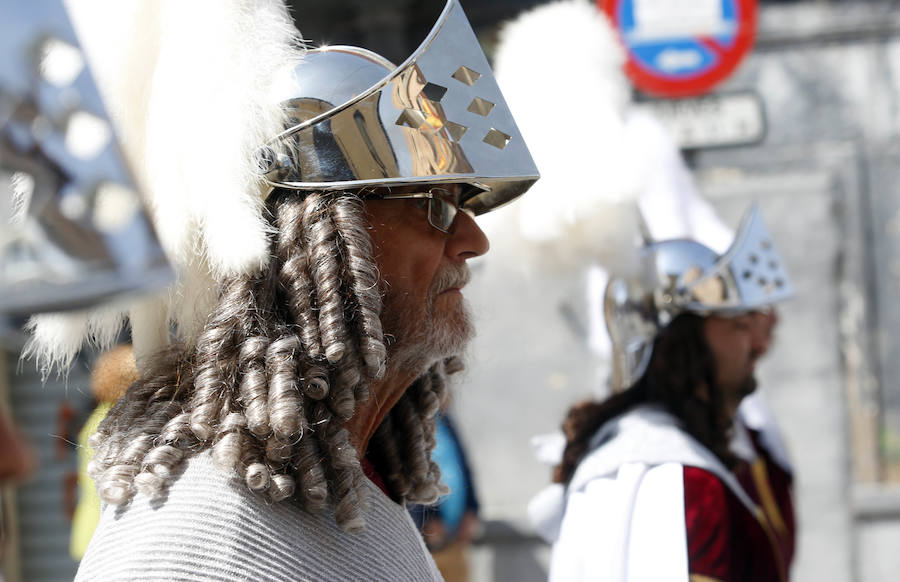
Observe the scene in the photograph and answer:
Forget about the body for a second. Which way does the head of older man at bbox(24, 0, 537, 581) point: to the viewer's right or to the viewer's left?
to the viewer's right

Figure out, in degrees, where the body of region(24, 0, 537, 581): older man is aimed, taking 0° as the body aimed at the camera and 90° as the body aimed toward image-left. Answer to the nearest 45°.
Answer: approximately 270°
